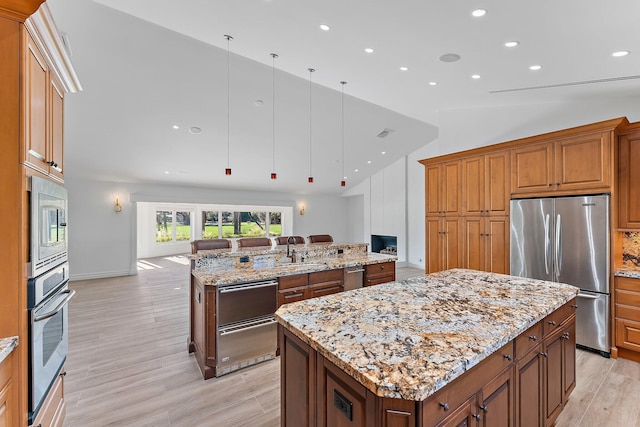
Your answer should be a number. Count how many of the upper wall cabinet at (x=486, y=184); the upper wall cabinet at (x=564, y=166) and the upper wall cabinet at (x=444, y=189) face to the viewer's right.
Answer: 0

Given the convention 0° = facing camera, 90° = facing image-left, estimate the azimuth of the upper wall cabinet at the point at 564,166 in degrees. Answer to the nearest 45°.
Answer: approximately 45°

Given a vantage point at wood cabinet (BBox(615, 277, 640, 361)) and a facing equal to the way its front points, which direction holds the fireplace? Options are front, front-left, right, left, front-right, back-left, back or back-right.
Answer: right

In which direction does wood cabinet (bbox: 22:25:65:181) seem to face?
to the viewer's right

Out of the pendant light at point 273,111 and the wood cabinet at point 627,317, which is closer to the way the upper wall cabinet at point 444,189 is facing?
the pendant light

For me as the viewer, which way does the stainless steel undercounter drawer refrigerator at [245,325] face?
facing the viewer and to the right of the viewer

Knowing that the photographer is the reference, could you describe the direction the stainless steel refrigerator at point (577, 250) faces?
facing the viewer and to the left of the viewer

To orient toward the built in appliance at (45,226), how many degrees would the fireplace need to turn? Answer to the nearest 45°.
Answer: approximately 45° to its left

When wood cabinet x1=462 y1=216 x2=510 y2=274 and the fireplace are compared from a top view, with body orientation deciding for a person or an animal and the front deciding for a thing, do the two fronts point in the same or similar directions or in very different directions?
same or similar directions

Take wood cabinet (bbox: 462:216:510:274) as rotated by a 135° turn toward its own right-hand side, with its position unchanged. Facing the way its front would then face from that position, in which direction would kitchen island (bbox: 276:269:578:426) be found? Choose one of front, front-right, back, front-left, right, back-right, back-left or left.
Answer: back

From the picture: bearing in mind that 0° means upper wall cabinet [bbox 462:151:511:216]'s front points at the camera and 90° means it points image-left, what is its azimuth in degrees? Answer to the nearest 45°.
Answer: approximately 45°

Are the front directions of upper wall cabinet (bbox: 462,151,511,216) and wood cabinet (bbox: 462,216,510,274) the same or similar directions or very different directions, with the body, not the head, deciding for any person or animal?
same or similar directions

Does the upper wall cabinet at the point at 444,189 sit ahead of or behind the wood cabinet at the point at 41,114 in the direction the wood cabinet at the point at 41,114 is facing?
ahead

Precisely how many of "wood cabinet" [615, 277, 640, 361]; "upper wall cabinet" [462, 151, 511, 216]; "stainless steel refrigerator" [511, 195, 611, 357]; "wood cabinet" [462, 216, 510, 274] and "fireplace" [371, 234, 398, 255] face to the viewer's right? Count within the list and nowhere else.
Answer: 0

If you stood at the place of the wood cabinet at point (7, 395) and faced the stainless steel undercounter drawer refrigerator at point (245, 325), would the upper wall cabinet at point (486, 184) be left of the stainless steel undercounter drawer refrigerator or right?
right

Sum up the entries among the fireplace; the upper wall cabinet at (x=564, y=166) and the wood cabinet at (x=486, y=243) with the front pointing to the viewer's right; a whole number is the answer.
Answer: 0
